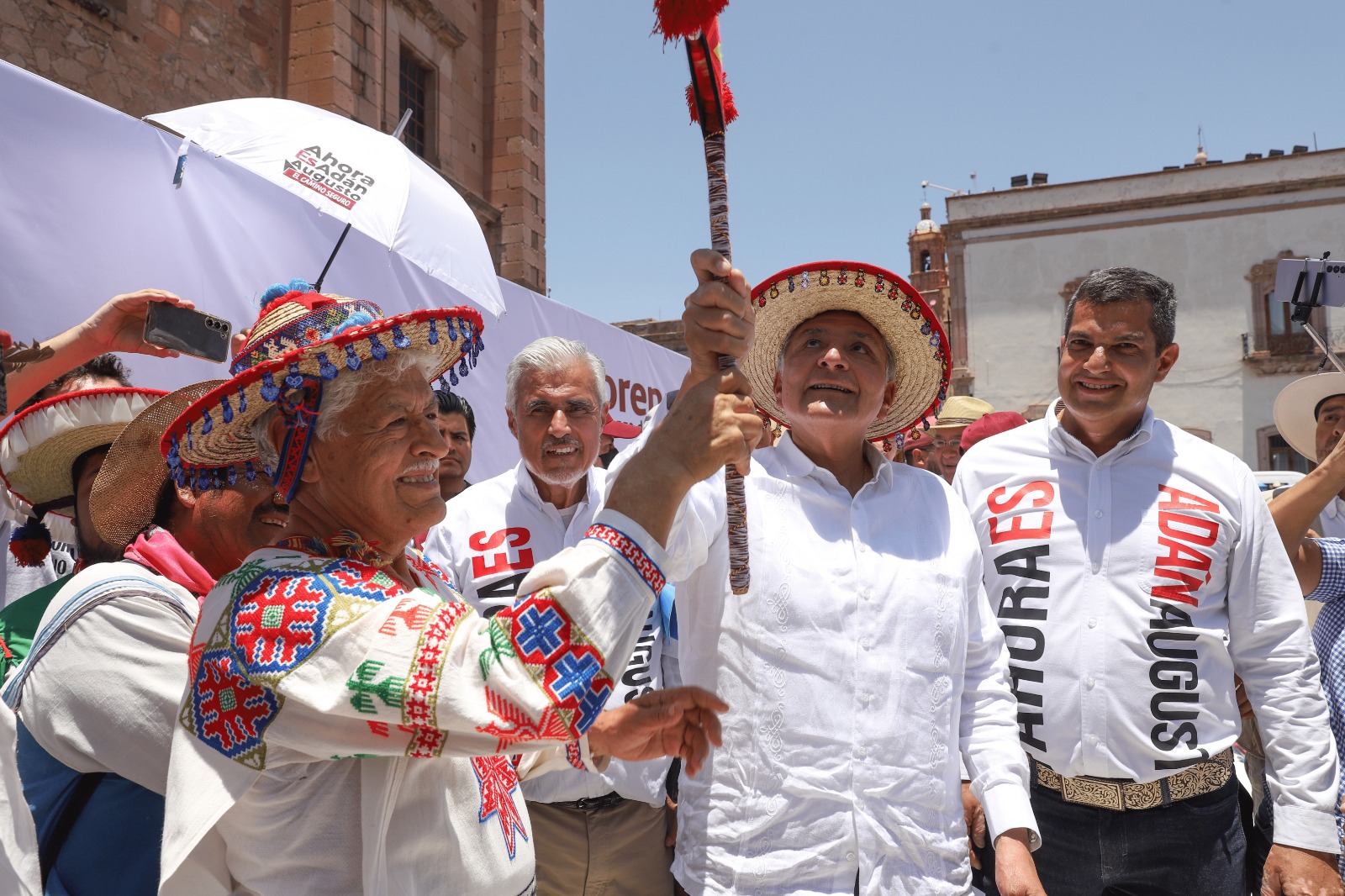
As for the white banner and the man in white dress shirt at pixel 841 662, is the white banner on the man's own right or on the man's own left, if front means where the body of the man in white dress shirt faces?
on the man's own right

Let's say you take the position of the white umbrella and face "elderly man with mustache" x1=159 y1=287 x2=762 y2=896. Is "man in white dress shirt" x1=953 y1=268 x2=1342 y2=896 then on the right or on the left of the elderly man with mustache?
left

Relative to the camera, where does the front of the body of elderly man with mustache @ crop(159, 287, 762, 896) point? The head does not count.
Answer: to the viewer's right

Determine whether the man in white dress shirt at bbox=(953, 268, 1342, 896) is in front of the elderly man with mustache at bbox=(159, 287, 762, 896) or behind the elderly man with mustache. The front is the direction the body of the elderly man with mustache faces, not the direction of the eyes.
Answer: in front

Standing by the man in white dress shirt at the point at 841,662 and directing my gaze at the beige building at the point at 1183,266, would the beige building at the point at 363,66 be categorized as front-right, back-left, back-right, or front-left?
front-left

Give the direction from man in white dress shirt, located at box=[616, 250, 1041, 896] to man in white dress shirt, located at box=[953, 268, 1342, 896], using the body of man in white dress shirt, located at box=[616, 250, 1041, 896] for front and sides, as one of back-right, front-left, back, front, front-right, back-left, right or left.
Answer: back-left

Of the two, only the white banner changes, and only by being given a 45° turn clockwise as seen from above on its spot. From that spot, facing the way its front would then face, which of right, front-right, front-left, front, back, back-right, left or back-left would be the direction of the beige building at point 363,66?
back

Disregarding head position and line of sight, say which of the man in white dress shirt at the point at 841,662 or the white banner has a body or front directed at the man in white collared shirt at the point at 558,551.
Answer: the white banner

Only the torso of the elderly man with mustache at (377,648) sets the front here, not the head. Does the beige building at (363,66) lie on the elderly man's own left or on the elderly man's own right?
on the elderly man's own left

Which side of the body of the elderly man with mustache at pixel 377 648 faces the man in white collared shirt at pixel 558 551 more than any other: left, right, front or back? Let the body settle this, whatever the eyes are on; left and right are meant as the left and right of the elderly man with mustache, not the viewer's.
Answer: left

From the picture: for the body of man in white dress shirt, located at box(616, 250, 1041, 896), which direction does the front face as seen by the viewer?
toward the camera

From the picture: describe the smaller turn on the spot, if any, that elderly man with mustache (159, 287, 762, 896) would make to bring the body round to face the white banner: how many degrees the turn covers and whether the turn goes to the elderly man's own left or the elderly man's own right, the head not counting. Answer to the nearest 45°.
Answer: approximately 135° to the elderly man's own left

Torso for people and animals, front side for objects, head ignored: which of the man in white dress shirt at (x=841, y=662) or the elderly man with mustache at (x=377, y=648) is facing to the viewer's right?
the elderly man with mustache

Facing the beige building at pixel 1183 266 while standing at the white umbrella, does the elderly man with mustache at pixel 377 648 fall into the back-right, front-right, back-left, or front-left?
back-right

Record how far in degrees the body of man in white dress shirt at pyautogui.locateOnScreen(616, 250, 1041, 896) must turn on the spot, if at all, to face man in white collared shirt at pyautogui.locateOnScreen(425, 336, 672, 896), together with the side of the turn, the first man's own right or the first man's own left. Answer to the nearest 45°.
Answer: approximately 135° to the first man's own right

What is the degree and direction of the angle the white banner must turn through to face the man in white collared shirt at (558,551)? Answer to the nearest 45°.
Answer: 0° — it already faces them

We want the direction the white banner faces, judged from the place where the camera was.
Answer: facing the viewer and to the right of the viewer
